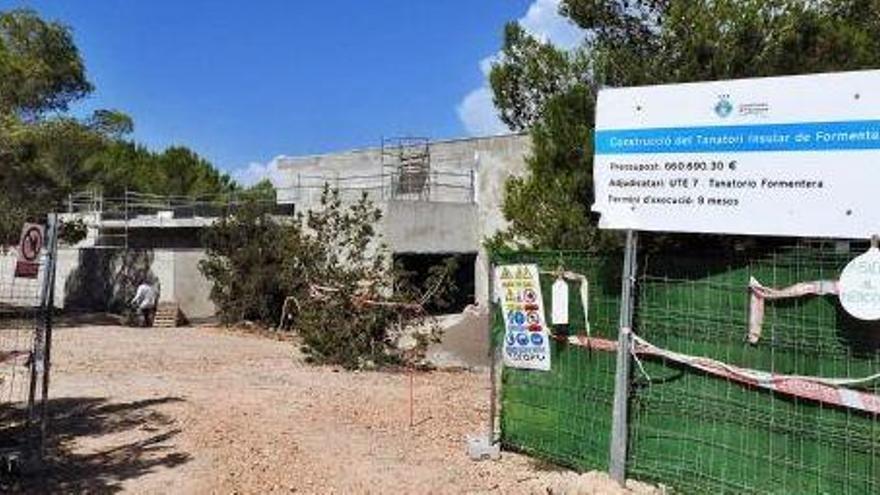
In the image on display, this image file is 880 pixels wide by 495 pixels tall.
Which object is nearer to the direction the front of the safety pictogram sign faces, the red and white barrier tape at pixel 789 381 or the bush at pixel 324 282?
the red and white barrier tape

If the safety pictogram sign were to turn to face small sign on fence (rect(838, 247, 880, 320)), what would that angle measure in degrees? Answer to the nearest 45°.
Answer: approximately 45° to its left

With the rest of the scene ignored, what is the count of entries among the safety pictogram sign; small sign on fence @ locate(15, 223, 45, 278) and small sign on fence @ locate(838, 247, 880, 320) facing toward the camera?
3

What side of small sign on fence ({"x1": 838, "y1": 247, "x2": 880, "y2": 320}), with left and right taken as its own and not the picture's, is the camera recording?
front

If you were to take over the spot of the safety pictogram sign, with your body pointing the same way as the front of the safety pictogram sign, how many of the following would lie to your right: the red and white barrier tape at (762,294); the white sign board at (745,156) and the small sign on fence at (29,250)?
1

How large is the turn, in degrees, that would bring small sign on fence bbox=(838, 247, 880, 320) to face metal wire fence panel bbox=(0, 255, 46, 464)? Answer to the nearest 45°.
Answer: approximately 90° to its right

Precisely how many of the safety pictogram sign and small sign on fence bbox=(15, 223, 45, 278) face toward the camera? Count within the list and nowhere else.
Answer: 2

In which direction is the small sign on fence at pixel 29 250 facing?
toward the camera

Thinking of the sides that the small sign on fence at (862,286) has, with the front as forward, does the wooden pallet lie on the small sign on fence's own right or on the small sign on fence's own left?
on the small sign on fence's own right

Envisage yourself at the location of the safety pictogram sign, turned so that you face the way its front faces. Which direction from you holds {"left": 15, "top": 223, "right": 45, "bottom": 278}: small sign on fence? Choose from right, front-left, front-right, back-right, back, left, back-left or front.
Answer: right

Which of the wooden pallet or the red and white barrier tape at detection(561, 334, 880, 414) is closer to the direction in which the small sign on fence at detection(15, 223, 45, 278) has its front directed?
the red and white barrier tape

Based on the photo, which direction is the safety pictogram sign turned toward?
toward the camera
